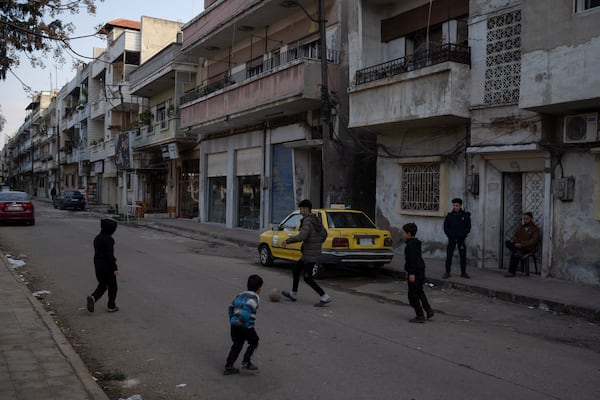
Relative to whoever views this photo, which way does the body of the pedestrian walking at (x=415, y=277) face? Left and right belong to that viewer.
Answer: facing to the left of the viewer

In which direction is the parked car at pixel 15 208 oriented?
away from the camera

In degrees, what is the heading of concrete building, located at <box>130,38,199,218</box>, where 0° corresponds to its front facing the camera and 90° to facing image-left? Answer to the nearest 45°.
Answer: approximately 45°

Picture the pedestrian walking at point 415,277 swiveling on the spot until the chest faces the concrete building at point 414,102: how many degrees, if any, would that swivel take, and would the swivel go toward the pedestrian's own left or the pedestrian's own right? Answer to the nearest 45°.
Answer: approximately 90° to the pedestrian's own right

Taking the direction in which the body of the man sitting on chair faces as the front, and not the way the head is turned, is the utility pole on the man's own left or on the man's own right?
on the man's own right

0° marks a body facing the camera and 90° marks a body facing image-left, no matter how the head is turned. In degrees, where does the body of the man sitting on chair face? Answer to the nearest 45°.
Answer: approximately 45°

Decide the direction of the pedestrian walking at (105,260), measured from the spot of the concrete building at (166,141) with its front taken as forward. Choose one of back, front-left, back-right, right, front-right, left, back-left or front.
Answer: front-left

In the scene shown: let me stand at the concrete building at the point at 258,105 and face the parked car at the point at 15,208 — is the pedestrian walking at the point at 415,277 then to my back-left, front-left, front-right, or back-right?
back-left

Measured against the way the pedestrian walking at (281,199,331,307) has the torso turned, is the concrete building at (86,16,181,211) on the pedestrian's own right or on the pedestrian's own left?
on the pedestrian's own right

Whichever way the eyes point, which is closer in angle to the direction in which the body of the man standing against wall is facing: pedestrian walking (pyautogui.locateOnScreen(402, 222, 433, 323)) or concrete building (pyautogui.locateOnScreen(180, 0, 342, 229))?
the pedestrian walking
